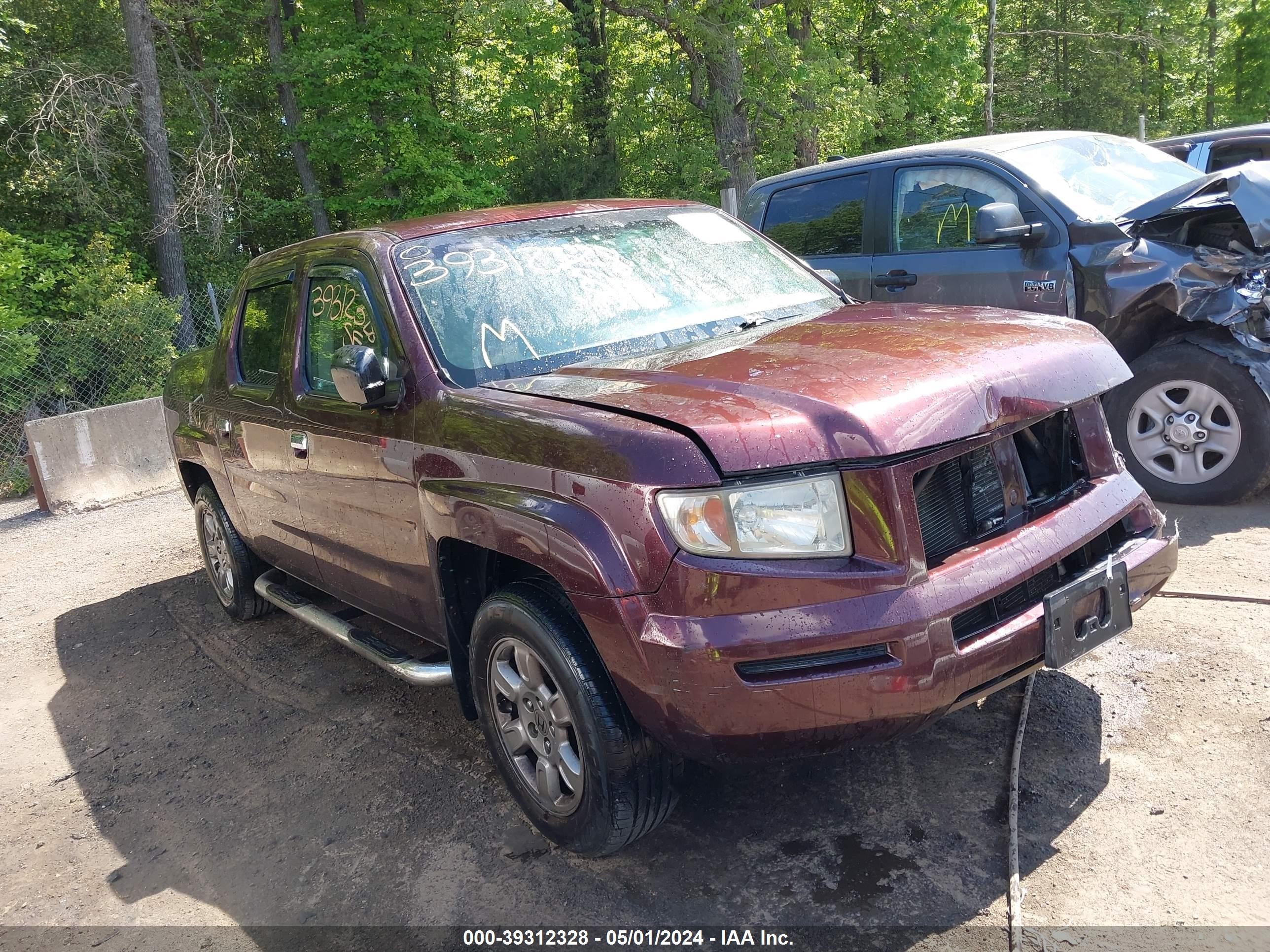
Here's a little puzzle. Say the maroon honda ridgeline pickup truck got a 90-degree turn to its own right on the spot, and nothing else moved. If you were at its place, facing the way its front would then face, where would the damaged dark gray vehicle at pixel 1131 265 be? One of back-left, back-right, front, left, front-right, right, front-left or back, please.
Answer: back

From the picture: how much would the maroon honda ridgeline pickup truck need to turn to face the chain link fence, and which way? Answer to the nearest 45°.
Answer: approximately 180°

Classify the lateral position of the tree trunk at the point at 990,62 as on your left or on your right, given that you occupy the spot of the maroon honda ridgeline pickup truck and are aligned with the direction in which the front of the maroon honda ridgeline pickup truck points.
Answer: on your left

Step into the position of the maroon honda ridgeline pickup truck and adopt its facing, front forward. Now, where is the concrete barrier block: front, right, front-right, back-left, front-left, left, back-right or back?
back

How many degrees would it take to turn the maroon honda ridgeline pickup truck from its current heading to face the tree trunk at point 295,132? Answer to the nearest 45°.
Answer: approximately 135° to its left

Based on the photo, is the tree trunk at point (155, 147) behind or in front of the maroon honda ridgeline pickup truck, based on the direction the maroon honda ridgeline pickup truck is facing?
behind

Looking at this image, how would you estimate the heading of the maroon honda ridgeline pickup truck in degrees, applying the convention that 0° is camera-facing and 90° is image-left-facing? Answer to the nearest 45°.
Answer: approximately 315°
